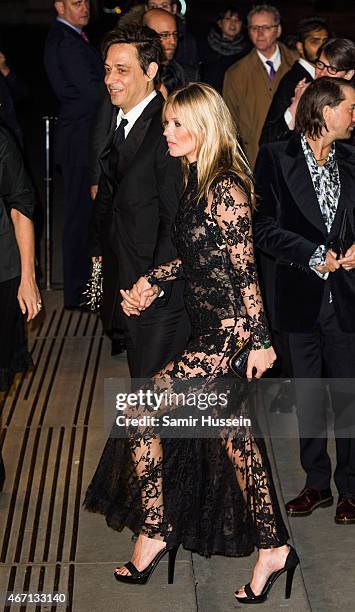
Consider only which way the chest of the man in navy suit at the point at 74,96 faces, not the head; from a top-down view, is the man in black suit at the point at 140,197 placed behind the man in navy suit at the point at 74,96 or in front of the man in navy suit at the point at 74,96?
in front

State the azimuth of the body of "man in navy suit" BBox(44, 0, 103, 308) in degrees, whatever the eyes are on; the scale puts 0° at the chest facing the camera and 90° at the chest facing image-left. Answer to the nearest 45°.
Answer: approximately 315°

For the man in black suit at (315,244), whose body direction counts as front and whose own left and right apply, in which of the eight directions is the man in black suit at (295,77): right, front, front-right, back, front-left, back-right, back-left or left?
back-left

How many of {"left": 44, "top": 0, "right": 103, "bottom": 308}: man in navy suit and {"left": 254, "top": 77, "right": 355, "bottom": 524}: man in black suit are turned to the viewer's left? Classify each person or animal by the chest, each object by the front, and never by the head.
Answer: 0

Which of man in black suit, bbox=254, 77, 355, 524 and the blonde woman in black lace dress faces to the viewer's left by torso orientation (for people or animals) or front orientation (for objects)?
the blonde woman in black lace dress

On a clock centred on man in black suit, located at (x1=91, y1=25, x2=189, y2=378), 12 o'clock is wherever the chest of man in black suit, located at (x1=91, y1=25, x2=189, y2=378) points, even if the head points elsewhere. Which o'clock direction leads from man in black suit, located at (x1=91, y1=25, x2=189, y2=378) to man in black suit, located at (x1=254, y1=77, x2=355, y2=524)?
man in black suit, located at (x1=254, y1=77, x2=355, y2=524) is roughly at 8 o'clock from man in black suit, located at (x1=91, y1=25, x2=189, y2=378).

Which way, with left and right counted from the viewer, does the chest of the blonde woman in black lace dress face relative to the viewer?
facing to the left of the viewer

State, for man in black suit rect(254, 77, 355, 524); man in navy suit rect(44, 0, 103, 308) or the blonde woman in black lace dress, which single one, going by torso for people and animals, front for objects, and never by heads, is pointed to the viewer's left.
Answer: the blonde woman in black lace dress

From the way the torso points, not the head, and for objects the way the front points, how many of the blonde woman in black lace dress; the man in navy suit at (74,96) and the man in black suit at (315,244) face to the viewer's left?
1

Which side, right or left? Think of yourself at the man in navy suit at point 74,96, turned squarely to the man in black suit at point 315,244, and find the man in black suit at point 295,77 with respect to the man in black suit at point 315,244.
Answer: left

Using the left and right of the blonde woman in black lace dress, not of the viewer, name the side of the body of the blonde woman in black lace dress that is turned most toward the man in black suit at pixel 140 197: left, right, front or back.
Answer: right

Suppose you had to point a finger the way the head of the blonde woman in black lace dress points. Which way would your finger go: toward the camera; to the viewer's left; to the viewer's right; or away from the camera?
to the viewer's left

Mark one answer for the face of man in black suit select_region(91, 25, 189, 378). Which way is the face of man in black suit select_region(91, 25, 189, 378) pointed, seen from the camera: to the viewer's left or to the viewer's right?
to the viewer's left
